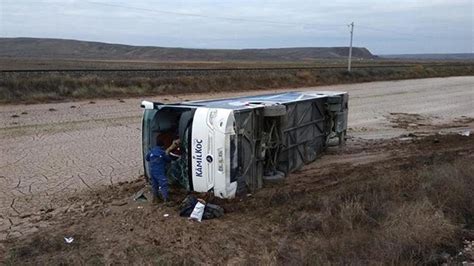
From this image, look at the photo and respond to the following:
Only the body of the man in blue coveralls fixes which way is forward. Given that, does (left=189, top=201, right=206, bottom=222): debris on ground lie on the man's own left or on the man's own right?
on the man's own right

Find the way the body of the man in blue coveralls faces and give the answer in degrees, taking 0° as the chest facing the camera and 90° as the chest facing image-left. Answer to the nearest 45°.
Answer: approximately 225°

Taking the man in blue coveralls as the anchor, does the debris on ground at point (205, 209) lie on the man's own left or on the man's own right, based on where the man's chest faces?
on the man's own right
